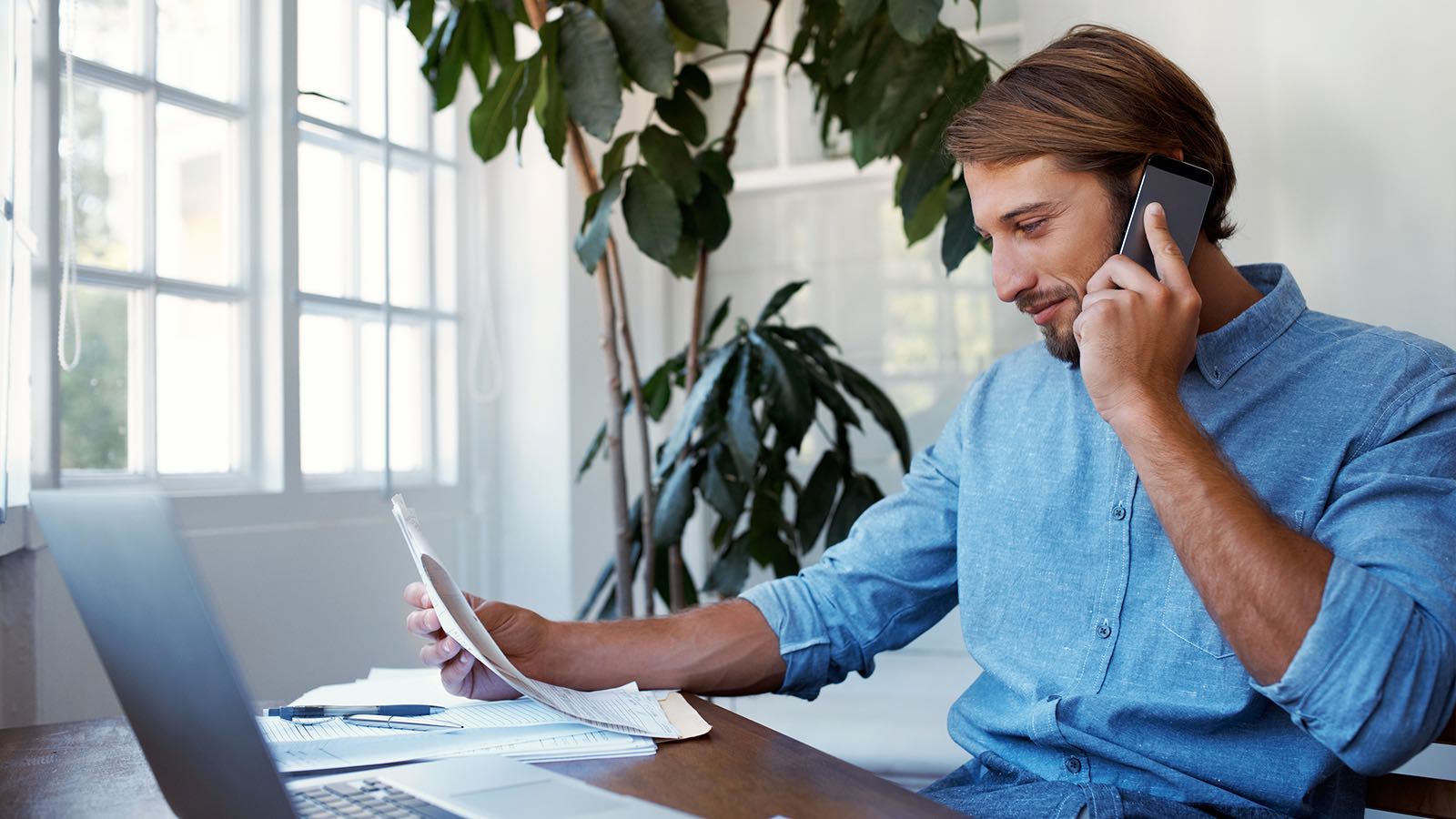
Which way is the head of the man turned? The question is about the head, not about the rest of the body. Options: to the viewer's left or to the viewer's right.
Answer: to the viewer's left

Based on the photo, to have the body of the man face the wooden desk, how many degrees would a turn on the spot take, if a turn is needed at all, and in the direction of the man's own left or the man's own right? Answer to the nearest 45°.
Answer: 0° — they already face it

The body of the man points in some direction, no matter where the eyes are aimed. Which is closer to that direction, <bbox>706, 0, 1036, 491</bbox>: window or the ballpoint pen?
the ballpoint pen

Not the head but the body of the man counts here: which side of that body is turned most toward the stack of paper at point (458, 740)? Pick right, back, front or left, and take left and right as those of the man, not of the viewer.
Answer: front

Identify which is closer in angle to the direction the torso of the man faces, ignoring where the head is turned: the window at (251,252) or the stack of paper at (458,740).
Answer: the stack of paper

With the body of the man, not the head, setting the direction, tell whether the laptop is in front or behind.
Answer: in front

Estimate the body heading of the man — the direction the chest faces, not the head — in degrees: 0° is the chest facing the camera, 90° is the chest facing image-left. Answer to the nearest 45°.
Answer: approximately 45°

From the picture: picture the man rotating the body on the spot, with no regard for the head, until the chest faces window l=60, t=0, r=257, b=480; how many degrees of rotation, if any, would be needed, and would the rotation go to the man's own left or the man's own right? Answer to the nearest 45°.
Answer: approximately 90° to the man's own right

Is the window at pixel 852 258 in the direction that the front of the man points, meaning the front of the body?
no

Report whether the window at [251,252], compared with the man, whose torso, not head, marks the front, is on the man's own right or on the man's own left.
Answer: on the man's own right

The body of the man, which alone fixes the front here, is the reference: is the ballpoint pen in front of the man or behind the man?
in front

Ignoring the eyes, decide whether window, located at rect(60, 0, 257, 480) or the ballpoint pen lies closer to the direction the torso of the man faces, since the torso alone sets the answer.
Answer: the ballpoint pen

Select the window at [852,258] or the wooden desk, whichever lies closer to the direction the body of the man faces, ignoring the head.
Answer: the wooden desk
